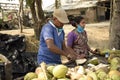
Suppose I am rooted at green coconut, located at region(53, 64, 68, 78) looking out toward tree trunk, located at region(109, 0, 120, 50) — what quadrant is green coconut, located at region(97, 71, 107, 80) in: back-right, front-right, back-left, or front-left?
front-right

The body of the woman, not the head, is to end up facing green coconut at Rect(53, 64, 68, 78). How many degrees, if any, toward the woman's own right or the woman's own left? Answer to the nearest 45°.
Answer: approximately 45° to the woman's own right

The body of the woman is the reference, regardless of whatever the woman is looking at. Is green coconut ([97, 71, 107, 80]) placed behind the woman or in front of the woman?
in front

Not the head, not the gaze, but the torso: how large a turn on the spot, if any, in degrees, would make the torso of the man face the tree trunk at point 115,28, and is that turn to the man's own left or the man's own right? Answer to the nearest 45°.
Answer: approximately 90° to the man's own left

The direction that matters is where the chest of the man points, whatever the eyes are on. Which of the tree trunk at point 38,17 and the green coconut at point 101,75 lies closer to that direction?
the green coconut

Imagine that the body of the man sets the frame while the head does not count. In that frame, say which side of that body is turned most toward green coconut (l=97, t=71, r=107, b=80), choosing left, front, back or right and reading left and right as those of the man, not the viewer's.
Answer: front

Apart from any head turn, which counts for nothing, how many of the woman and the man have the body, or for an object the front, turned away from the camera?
0

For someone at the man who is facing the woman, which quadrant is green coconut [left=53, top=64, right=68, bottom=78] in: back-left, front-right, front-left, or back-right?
back-right

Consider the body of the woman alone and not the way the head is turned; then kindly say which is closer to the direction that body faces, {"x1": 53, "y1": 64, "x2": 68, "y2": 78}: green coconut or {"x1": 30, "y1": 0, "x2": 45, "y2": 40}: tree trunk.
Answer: the green coconut

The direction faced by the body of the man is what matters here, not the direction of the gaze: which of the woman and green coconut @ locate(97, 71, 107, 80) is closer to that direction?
the green coconut

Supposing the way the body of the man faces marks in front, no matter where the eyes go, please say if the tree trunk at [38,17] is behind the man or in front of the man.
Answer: behind

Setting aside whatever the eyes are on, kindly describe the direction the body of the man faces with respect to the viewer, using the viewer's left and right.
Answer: facing the viewer and to the right of the viewer
